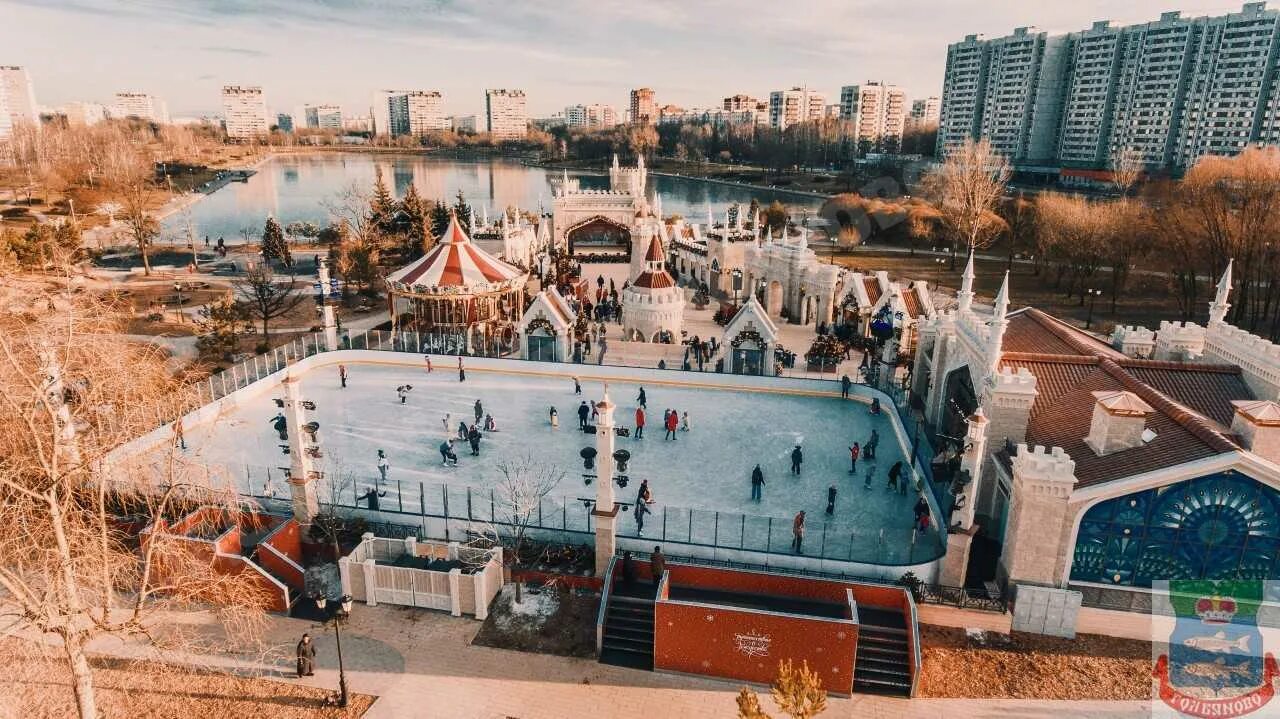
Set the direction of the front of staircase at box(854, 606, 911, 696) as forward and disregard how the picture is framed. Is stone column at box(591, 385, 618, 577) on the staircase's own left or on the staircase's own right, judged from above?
on the staircase's own right

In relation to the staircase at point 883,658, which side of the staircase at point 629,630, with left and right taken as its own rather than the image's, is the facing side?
left

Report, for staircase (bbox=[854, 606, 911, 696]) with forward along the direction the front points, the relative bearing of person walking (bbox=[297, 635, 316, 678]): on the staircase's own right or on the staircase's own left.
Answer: on the staircase's own right

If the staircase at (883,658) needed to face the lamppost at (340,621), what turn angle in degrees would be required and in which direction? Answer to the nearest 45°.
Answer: approximately 90° to its right

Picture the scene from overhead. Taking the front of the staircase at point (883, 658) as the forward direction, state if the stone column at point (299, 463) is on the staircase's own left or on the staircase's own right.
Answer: on the staircase's own right

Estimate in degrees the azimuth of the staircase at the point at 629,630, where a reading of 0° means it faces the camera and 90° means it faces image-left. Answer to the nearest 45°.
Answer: approximately 0°

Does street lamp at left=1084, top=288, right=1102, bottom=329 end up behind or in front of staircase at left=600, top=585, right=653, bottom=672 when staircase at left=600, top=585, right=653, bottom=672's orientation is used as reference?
behind

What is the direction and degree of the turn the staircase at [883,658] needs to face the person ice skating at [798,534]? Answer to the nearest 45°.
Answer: approximately 135° to its right

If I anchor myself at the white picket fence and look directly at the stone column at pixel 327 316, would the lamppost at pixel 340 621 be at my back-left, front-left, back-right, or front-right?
back-left

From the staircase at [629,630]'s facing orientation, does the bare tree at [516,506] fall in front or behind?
behind

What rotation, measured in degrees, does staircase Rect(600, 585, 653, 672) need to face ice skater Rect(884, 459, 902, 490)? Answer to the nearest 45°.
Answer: approximately 135° to its left

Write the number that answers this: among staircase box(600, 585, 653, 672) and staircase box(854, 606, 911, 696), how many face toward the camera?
2
